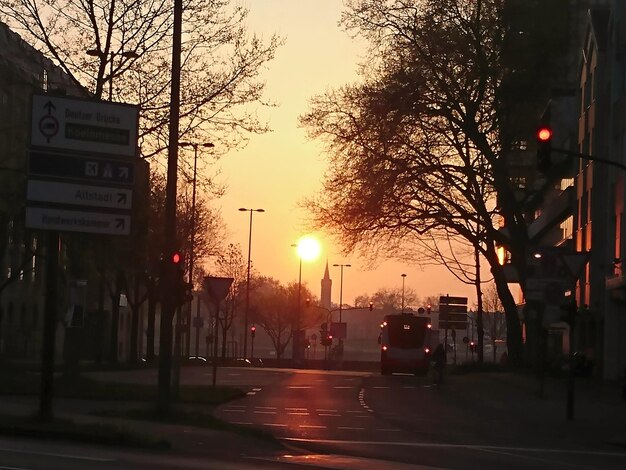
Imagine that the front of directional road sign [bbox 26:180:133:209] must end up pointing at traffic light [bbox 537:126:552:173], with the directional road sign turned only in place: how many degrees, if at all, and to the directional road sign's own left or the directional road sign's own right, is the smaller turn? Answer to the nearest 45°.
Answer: approximately 135° to the directional road sign's own left

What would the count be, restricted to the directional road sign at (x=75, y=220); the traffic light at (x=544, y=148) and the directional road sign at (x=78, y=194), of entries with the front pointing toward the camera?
3

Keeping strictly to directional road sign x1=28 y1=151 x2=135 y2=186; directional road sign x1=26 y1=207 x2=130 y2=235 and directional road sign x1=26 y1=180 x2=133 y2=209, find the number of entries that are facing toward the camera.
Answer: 3

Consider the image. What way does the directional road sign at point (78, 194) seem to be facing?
toward the camera

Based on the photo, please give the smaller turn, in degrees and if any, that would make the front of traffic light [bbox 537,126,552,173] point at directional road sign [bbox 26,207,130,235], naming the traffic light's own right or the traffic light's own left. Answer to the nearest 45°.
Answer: approximately 45° to the traffic light's own right

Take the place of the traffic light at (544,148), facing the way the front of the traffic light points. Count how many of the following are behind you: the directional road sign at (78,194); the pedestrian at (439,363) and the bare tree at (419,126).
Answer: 2

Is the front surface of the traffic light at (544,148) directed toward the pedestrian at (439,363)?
no

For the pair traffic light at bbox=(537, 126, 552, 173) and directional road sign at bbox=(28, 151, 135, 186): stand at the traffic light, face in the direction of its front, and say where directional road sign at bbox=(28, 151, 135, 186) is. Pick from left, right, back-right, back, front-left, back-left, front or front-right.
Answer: front-right

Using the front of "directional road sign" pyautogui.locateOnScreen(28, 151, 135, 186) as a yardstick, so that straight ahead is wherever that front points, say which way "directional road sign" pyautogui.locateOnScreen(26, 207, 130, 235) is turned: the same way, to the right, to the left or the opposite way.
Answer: the same way

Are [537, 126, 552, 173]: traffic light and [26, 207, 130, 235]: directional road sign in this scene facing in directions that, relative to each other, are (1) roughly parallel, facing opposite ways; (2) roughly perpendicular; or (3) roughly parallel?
roughly parallel

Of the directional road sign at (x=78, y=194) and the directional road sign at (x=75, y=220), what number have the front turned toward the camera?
2

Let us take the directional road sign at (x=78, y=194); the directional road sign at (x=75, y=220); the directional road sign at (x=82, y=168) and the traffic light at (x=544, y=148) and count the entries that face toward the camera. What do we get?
4

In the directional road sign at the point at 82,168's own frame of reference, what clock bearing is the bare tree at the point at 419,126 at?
The bare tree is roughly at 7 o'clock from the directional road sign.

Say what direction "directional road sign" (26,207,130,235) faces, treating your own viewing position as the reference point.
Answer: facing the viewer

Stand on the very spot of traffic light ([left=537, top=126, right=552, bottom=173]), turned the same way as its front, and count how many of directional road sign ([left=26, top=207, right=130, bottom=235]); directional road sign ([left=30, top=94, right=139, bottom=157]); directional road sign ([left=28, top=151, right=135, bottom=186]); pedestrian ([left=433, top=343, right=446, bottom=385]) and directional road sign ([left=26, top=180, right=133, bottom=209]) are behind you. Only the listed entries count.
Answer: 1

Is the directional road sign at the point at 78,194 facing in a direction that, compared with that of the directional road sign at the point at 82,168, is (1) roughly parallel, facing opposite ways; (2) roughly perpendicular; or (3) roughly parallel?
roughly parallel

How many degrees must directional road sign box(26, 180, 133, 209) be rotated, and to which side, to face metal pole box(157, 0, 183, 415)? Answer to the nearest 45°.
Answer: approximately 135° to its left

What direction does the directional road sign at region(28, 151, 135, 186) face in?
toward the camera
